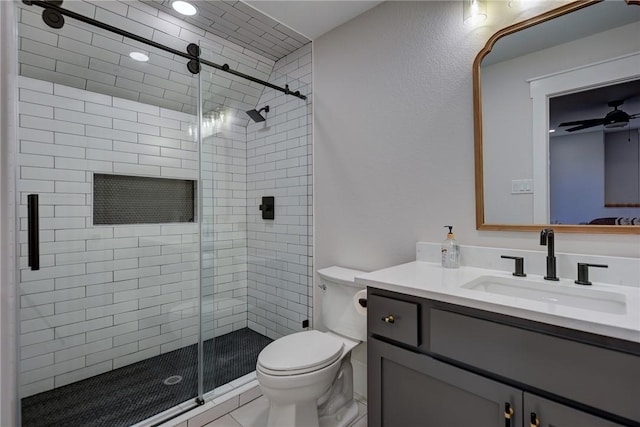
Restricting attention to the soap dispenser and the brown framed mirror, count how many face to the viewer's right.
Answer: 0

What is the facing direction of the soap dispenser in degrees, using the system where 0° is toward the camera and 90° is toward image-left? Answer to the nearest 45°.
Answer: approximately 45°

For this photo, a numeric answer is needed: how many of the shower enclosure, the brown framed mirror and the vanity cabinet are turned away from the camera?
0

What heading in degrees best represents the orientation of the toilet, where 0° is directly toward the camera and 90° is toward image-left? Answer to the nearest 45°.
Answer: approximately 45°

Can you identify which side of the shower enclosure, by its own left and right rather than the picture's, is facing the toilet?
front

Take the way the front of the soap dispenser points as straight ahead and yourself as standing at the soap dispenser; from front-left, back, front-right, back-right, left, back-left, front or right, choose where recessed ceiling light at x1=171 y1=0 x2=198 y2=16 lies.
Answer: front-right

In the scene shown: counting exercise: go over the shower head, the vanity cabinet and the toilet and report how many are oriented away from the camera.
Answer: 0

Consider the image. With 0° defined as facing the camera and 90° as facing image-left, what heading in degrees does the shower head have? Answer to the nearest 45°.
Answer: approximately 45°

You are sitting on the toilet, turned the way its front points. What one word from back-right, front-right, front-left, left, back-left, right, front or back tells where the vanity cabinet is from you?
left

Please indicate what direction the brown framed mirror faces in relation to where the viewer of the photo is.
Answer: facing the viewer and to the left of the viewer
